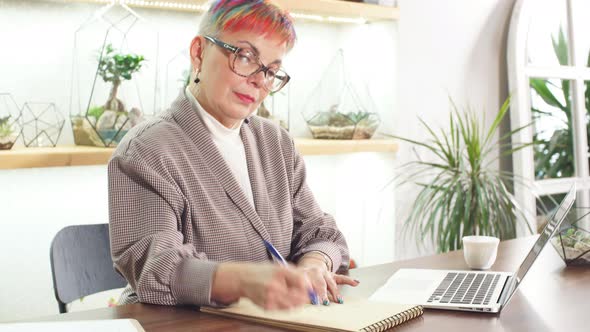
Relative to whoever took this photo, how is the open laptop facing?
facing to the left of the viewer

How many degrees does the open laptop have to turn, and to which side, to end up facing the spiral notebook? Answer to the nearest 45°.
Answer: approximately 45° to its left

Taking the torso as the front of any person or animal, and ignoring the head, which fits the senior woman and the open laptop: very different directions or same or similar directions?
very different directions

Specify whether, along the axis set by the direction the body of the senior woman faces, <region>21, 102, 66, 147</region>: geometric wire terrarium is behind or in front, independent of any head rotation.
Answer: behind

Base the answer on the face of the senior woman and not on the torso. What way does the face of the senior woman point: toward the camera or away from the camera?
toward the camera

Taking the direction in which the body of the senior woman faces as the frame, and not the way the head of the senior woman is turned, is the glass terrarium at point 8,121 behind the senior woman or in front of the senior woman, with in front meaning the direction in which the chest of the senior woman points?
behind

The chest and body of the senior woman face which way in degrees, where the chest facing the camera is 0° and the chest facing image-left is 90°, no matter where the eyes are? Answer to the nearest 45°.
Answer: approximately 315°

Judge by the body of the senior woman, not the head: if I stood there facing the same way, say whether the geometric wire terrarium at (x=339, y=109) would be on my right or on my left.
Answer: on my left

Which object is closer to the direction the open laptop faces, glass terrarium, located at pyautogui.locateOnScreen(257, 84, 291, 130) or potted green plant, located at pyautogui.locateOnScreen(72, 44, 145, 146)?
the potted green plant

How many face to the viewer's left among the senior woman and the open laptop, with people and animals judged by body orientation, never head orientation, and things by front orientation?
1

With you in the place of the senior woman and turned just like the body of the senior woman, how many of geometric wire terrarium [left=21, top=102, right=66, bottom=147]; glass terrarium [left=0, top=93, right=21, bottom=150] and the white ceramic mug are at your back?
2

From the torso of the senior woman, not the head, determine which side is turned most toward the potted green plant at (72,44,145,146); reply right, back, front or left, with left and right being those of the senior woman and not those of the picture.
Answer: back
